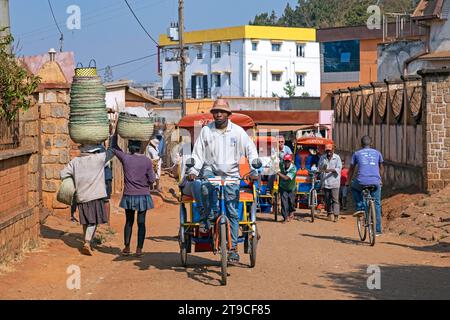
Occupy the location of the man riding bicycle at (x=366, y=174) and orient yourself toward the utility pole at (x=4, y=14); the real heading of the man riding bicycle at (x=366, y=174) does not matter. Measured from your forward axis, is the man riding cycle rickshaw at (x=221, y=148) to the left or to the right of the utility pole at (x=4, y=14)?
left

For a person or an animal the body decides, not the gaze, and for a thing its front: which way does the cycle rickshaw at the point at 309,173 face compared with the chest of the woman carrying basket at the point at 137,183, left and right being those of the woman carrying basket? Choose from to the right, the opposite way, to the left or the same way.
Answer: the opposite way

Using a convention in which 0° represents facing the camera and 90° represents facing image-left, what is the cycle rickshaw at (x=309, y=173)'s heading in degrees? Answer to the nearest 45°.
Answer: approximately 0°

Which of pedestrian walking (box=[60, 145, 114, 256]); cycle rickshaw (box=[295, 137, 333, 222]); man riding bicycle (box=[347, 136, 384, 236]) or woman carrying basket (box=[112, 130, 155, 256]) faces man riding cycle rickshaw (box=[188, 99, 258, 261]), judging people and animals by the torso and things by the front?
the cycle rickshaw

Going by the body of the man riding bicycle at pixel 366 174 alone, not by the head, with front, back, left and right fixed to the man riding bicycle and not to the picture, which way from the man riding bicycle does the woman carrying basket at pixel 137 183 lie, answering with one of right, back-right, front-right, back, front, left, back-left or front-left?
back-left

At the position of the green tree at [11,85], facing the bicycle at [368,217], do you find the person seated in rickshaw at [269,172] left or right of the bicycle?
left
